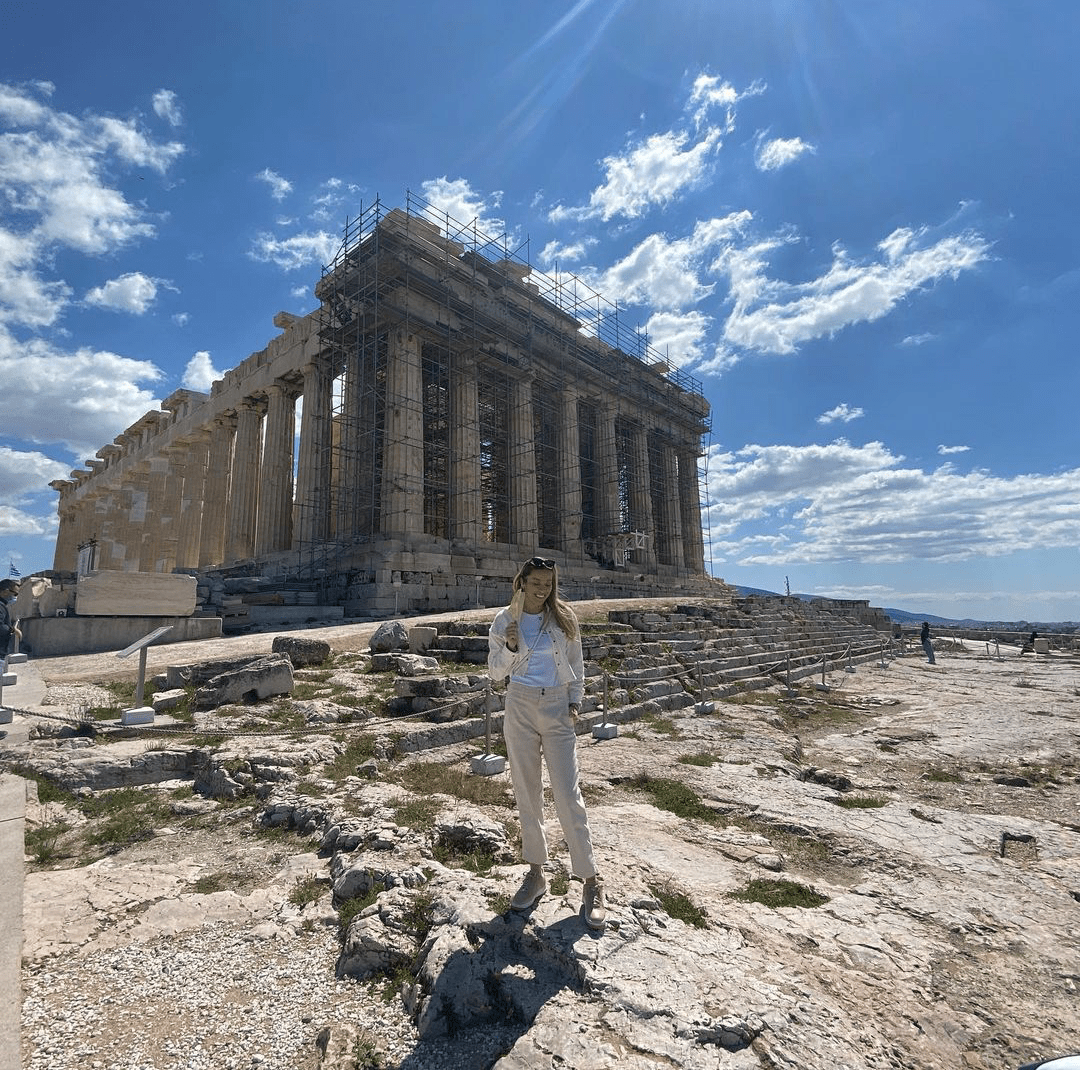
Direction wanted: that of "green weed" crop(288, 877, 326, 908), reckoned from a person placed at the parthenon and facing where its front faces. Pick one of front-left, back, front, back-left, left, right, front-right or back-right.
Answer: front-right

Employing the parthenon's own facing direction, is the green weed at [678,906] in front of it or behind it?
in front

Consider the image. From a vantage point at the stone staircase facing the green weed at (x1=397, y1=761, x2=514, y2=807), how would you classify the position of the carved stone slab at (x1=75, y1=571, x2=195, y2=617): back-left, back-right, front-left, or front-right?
front-right

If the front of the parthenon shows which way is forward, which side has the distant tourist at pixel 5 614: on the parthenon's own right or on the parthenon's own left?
on the parthenon's own right

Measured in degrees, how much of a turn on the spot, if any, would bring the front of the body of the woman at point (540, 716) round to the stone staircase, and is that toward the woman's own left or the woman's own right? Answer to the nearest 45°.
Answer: approximately 180°

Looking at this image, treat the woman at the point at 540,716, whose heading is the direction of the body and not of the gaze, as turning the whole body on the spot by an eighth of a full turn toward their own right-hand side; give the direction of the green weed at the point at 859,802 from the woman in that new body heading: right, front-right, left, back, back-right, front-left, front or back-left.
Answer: back

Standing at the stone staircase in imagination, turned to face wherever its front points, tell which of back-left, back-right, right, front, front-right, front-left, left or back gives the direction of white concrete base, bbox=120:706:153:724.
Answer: right

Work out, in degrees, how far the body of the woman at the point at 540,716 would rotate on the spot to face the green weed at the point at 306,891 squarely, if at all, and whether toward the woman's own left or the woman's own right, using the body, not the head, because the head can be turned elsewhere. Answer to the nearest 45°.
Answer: approximately 90° to the woman's own right

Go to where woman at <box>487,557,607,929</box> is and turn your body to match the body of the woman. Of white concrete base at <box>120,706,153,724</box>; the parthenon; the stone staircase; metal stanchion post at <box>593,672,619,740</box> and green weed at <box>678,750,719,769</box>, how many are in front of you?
0

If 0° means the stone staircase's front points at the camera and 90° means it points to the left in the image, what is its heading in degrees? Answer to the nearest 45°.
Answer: approximately 315°

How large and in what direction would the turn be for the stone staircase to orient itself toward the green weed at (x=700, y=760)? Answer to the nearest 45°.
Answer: approximately 45° to its right

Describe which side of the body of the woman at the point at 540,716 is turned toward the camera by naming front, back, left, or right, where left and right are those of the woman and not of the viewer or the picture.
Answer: front

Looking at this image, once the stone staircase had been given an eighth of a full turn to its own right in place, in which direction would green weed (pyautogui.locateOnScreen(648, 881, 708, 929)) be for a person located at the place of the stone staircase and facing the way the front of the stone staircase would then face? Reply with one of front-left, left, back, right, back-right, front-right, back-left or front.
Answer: front

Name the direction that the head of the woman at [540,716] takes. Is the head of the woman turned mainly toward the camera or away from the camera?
toward the camera

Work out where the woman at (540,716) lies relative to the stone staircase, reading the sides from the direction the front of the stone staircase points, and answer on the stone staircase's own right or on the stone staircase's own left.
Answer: on the stone staircase's own right

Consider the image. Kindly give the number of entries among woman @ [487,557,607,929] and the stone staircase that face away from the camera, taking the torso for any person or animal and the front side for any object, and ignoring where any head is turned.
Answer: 0

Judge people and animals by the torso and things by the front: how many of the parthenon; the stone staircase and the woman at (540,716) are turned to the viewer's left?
0
